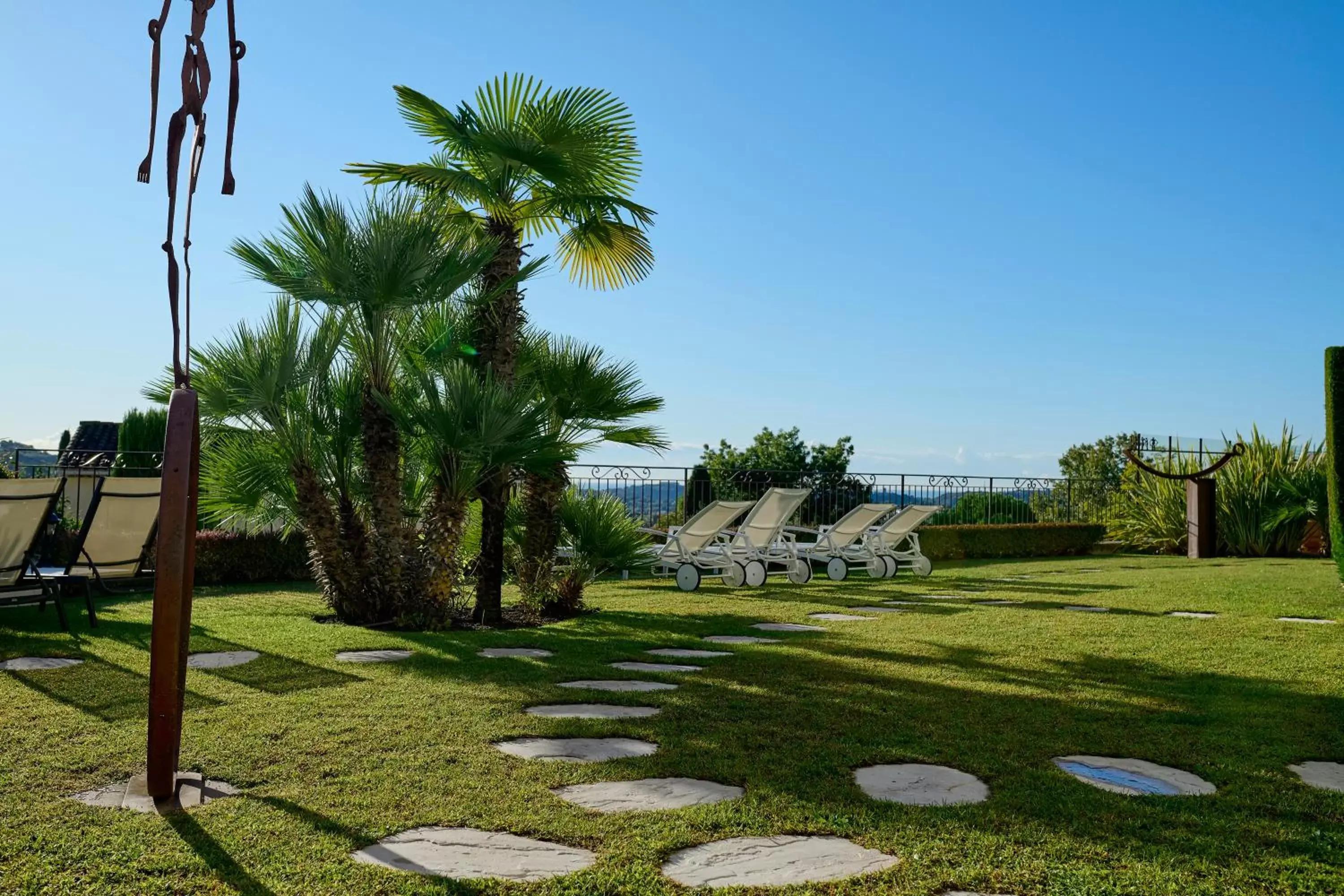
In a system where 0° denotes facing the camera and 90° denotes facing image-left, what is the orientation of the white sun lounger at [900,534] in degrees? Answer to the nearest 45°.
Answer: approximately 135°

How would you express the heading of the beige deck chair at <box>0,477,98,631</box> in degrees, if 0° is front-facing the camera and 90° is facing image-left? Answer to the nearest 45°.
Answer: approximately 135°

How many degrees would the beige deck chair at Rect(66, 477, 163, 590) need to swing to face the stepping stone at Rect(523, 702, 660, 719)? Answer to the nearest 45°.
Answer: approximately 135° to its left

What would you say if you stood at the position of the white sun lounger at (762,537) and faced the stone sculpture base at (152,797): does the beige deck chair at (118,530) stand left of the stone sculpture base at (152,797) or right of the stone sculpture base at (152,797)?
right

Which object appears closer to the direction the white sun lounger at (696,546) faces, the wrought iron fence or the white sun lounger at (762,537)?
the wrought iron fence

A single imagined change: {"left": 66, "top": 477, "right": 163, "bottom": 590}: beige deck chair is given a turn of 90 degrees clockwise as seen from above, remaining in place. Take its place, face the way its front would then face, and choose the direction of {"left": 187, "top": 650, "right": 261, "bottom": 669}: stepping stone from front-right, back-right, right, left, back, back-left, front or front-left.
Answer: back-right

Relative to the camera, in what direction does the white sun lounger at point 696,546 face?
facing away from the viewer and to the left of the viewer
